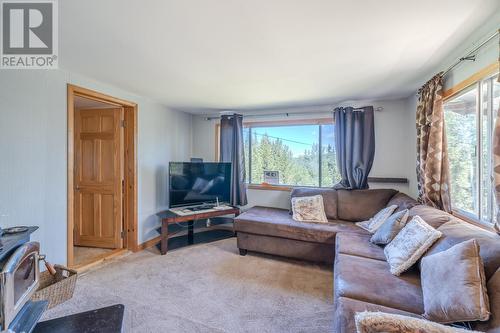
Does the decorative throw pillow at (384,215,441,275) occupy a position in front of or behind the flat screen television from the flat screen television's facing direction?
in front

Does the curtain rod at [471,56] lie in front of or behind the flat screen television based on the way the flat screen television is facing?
in front

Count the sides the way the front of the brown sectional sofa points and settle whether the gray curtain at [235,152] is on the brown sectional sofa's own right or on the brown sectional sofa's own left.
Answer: on the brown sectional sofa's own right

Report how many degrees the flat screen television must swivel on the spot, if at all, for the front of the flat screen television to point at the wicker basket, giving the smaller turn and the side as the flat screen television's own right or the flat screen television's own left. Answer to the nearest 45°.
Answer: approximately 90° to the flat screen television's own right

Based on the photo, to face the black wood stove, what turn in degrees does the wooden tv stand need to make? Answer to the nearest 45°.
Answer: approximately 90° to its right
